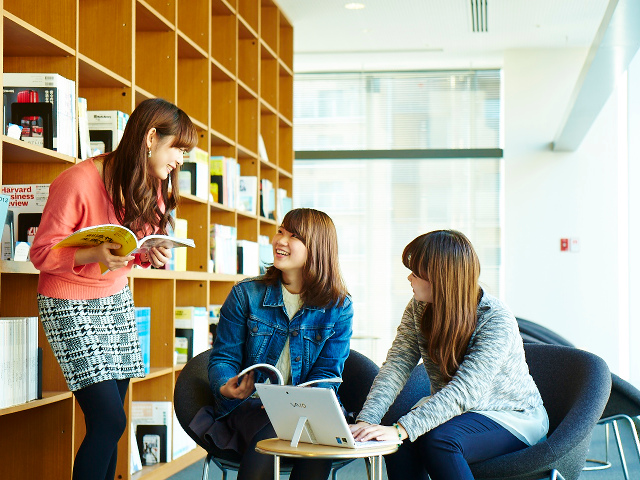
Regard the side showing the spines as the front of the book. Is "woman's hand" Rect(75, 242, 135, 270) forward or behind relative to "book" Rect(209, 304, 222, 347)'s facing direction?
forward

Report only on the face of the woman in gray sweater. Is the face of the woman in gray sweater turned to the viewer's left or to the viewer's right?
to the viewer's left

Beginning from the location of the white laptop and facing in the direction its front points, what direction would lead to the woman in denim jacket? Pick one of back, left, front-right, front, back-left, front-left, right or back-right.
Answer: front-left

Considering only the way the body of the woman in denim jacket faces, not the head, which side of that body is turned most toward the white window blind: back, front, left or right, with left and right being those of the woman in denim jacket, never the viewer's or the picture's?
back

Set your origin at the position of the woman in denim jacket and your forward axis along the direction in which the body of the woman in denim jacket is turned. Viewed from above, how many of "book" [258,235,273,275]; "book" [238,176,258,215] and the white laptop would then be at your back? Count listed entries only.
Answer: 2

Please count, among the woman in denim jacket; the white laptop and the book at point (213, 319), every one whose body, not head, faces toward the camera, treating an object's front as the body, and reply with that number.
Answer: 2

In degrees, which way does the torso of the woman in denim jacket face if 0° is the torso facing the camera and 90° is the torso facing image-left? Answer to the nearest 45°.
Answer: approximately 0°

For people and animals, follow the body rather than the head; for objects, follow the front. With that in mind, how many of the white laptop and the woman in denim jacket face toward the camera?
1

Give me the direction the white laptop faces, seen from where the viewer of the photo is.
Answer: facing away from the viewer and to the right of the viewer
